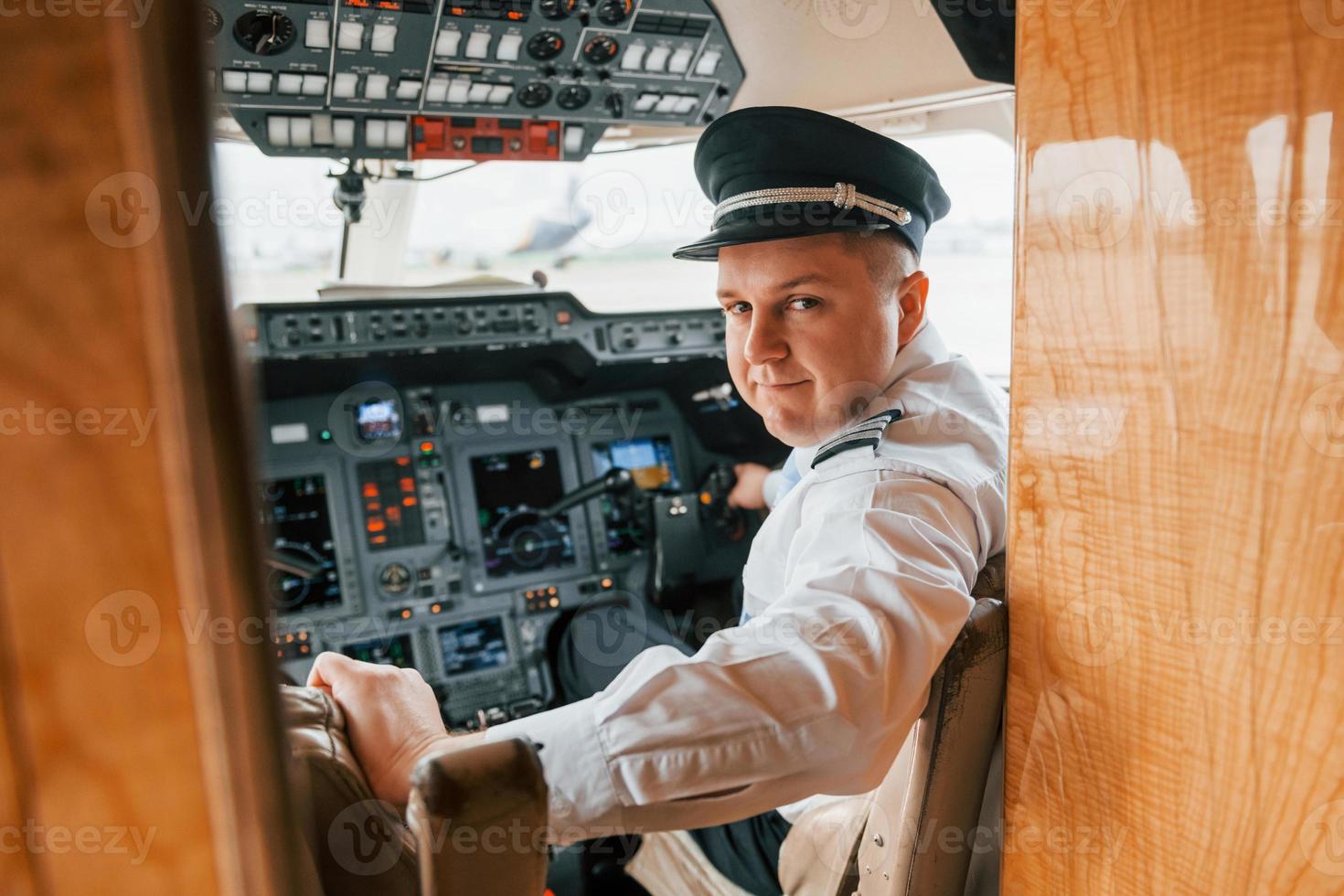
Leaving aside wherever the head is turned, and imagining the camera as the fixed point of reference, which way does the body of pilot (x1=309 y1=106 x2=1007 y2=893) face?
to the viewer's left

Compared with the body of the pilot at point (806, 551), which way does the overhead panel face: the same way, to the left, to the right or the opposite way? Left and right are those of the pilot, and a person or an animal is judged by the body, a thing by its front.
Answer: to the left

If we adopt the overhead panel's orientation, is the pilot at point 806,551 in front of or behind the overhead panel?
in front

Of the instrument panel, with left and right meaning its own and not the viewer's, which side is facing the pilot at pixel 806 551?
front

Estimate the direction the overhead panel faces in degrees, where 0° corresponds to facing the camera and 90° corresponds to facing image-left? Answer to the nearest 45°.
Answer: approximately 0°

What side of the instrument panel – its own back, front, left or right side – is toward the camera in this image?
front

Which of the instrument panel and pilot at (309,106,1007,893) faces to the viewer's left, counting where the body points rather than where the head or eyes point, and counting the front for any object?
the pilot
